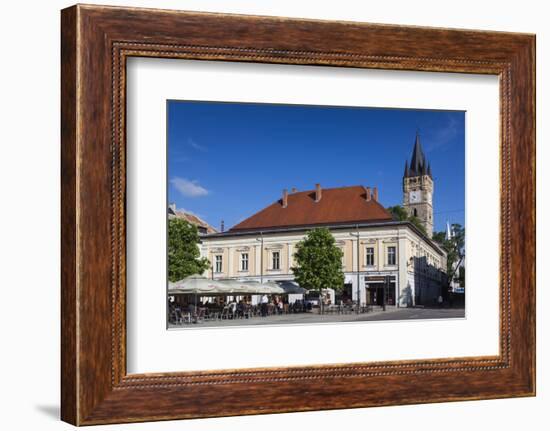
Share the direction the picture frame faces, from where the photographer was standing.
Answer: facing the viewer and to the right of the viewer
